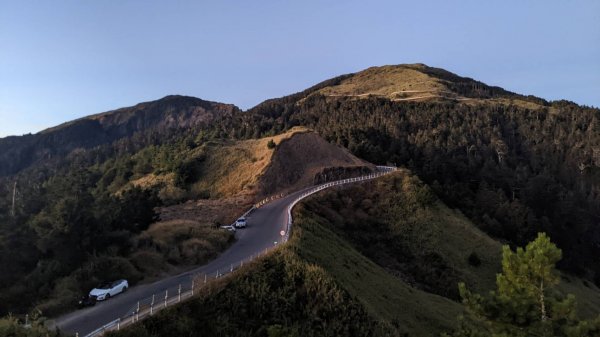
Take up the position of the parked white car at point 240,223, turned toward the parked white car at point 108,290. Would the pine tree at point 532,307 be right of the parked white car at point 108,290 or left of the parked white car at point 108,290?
left

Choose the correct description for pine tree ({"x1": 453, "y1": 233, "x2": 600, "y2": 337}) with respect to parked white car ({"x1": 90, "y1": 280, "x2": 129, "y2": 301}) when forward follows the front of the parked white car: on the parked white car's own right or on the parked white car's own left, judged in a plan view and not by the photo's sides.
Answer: on the parked white car's own left

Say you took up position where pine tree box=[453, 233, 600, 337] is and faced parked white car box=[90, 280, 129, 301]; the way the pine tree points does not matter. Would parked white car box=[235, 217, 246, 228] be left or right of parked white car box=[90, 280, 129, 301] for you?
right

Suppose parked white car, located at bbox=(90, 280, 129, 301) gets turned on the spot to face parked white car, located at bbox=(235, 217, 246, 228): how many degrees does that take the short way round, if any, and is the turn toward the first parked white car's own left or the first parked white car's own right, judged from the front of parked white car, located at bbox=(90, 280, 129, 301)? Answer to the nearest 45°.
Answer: approximately 180°
